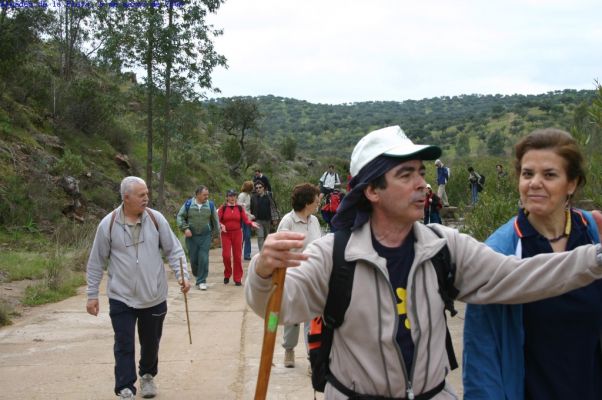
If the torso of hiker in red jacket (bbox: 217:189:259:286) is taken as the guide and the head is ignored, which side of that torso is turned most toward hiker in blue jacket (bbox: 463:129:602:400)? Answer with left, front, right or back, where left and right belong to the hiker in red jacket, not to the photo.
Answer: front

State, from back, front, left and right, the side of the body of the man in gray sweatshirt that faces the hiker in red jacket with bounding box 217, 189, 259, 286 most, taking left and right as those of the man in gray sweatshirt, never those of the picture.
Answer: back

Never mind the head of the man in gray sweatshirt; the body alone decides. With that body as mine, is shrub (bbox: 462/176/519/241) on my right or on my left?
on my left

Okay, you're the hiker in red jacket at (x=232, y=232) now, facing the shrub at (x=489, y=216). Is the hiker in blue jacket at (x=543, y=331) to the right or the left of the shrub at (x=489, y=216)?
right

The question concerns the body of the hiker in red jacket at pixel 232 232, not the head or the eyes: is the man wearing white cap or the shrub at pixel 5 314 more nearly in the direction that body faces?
the man wearing white cap

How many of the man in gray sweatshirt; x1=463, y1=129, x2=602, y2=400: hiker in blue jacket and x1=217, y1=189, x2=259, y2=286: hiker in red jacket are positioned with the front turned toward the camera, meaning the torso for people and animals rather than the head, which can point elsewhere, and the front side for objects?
3

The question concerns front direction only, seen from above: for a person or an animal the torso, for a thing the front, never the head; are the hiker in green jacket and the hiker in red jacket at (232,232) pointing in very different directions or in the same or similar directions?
same or similar directions

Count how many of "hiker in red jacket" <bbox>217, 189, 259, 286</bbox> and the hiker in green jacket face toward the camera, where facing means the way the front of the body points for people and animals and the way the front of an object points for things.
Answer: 2

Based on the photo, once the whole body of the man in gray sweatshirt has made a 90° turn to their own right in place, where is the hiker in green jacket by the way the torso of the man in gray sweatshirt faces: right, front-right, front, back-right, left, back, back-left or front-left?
right

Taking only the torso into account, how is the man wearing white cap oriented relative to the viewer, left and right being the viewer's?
facing the viewer and to the right of the viewer

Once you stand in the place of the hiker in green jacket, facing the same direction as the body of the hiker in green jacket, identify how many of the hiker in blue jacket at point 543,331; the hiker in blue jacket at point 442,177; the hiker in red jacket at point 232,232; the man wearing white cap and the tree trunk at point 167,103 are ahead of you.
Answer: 2

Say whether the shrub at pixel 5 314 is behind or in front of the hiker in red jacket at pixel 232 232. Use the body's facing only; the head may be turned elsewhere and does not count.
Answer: in front

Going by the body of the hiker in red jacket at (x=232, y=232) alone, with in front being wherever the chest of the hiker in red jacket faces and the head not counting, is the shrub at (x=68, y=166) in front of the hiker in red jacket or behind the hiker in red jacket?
behind

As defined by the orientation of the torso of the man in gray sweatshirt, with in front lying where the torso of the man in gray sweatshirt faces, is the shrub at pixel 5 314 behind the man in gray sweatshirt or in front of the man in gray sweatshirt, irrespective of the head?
behind

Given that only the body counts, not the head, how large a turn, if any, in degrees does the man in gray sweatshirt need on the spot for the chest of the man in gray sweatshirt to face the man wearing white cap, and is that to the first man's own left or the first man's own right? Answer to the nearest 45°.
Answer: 0° — they already face them

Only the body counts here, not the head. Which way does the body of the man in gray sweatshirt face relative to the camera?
toward the camera

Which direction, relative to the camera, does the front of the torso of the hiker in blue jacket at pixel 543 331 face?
toward the camera
